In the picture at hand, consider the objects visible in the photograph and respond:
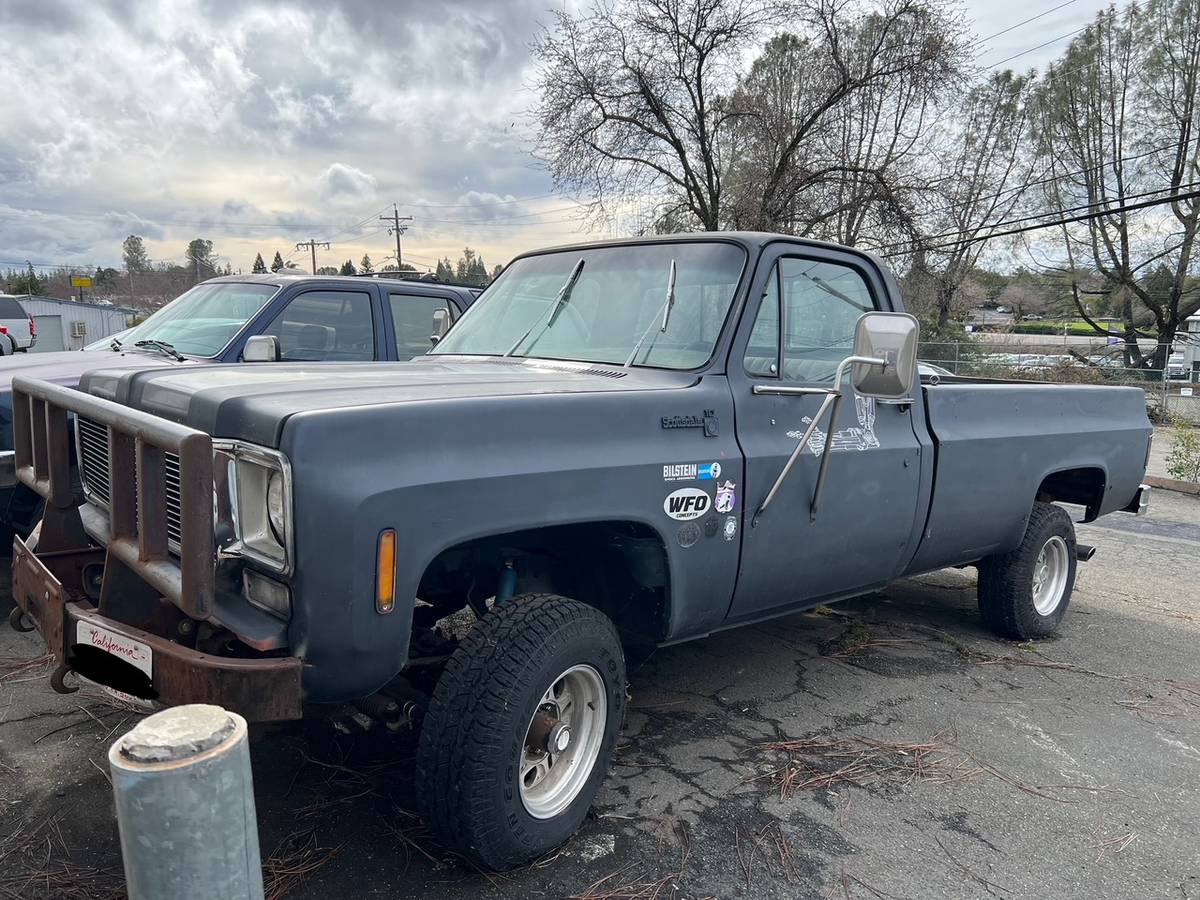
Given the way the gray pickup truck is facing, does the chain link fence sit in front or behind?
behind

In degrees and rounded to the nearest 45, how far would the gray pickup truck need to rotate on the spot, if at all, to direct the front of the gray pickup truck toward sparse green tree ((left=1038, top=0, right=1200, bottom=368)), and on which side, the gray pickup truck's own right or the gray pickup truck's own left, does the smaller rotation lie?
approximately 180°

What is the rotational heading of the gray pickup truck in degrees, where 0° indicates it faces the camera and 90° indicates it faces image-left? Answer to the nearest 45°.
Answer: approximately 45°

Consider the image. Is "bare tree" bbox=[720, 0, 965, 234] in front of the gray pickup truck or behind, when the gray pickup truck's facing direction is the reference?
behind

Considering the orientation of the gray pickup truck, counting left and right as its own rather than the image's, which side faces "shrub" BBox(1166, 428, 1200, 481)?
back

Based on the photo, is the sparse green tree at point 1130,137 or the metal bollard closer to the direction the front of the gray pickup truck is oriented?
the metal bollard

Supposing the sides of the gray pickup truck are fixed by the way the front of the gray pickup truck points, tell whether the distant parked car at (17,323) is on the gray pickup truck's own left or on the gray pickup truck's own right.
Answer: on the gray pickup truck's own right
